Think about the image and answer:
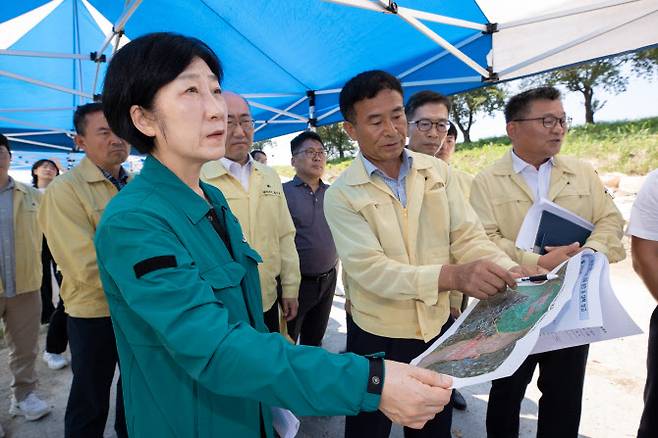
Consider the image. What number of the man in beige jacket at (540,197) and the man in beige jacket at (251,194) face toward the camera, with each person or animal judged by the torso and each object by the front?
2

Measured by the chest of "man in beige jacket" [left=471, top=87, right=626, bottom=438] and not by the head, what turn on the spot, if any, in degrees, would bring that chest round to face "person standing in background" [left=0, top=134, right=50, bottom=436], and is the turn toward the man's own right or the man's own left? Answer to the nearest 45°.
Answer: approximately 90° to the man's own right

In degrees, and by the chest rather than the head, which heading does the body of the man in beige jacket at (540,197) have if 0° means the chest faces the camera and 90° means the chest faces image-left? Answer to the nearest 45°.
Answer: approximately 0°

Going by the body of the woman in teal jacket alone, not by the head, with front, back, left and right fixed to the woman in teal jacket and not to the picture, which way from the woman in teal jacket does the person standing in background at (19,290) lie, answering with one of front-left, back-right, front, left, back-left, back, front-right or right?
back

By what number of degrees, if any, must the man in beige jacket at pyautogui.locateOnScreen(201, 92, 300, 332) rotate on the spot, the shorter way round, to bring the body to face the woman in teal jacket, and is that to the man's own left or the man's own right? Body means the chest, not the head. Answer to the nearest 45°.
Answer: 0° — they already face them

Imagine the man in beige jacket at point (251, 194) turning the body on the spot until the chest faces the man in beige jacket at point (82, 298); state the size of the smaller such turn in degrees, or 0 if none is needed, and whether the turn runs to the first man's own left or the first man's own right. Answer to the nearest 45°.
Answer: approximately 90° to the first man's own right

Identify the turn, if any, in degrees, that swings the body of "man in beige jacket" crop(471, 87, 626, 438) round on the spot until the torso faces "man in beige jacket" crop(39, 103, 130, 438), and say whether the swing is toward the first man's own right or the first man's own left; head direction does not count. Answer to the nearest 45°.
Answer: approximately 45° to the first man's own right
